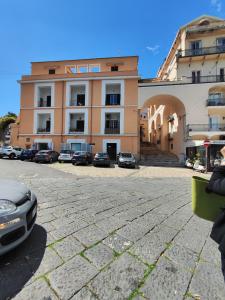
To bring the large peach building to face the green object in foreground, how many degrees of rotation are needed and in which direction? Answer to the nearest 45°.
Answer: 0° — it already faces it

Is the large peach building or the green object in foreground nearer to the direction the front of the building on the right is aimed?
the green object in foreground

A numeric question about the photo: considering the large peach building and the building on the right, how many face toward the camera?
2

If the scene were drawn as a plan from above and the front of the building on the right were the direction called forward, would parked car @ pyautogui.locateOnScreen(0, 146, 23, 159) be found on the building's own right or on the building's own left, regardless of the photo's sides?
on the building's own right

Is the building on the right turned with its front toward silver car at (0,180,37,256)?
yes

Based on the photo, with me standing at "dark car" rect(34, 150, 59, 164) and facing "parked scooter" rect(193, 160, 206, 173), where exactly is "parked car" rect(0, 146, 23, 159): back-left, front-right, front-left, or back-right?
back-left

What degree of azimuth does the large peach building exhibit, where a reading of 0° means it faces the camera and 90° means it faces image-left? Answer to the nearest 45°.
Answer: approximately 0°

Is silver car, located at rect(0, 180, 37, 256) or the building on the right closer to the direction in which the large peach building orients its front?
the silver car

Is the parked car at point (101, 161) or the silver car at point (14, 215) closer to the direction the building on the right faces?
the silver car

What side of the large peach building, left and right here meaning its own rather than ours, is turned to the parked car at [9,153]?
right
